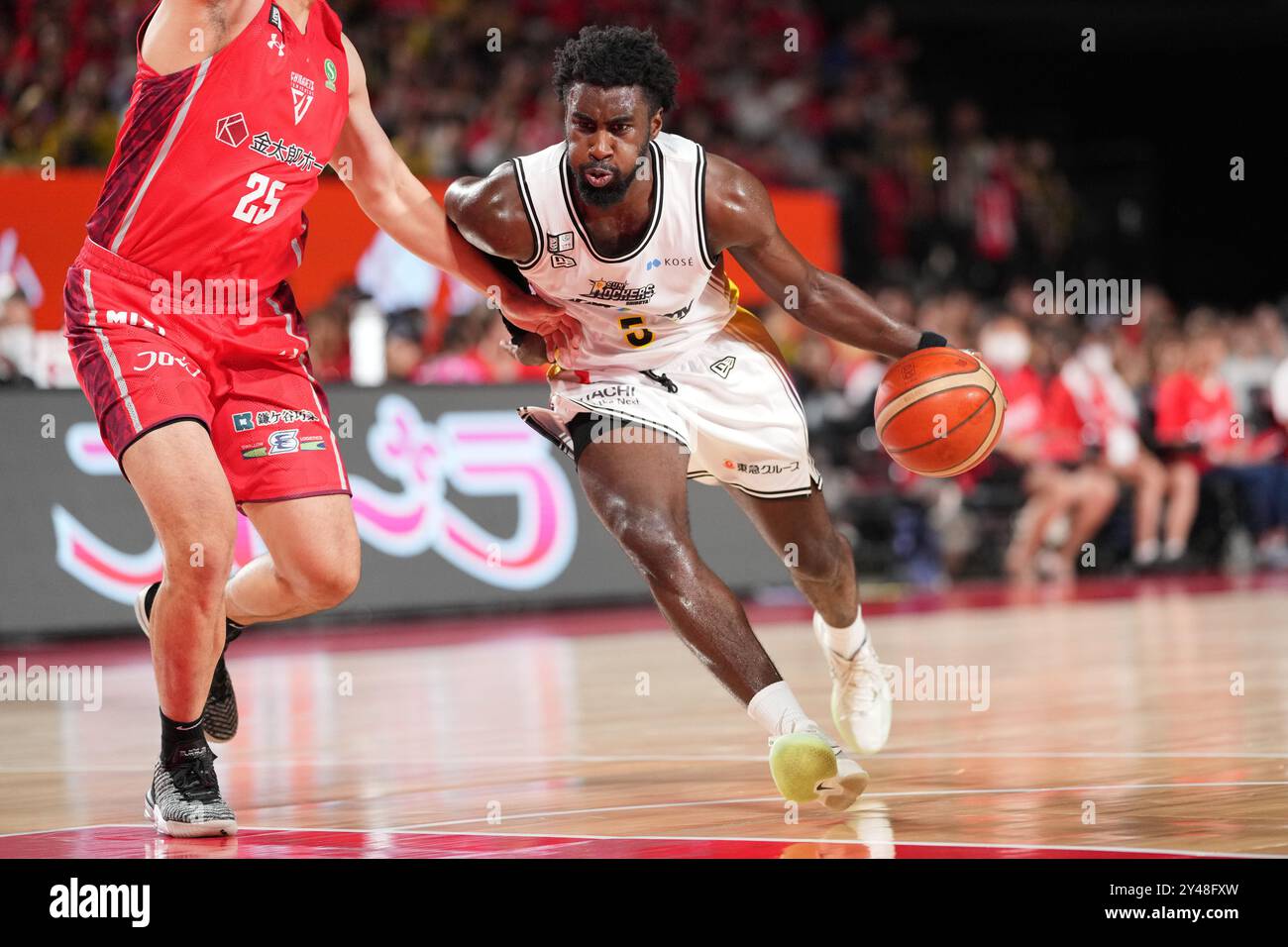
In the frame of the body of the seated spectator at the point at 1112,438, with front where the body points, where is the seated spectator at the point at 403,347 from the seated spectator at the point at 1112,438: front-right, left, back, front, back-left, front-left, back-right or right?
right

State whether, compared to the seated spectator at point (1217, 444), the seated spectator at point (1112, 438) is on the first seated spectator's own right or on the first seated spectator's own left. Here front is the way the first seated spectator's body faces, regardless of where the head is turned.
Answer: on the first seated spectator's own right

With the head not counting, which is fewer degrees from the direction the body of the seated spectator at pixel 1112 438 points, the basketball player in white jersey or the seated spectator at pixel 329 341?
the basketball player in white jersey

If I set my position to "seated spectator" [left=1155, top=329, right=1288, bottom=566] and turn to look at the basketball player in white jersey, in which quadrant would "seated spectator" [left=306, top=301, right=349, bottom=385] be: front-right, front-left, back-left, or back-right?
front-right

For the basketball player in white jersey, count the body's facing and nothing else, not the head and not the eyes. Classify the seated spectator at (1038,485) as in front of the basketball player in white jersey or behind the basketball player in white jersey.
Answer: behind

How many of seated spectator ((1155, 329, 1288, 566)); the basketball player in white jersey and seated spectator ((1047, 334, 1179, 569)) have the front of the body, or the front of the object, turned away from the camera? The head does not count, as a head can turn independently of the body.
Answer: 0

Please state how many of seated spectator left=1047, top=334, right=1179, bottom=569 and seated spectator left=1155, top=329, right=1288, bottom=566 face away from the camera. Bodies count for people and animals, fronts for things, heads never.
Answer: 0

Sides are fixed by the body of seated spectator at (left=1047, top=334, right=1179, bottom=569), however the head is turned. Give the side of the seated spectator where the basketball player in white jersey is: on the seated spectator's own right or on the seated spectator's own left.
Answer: on the seated spectator's own right

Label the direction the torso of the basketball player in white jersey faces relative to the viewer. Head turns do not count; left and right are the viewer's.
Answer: facing the viewer
